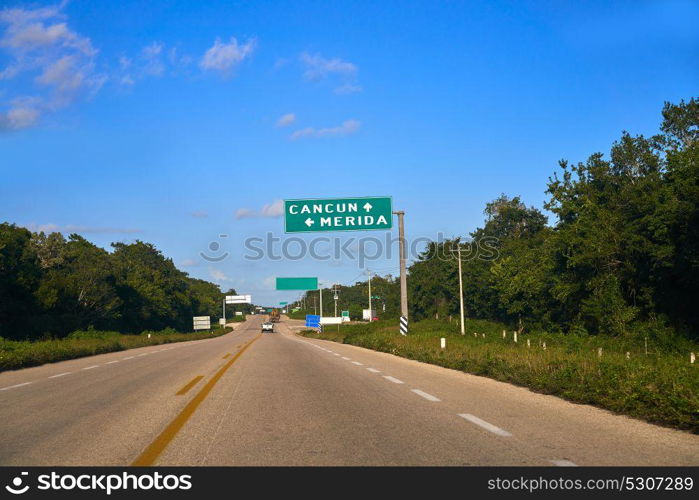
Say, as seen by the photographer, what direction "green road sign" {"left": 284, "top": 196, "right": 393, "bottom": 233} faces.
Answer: facing the viewer
